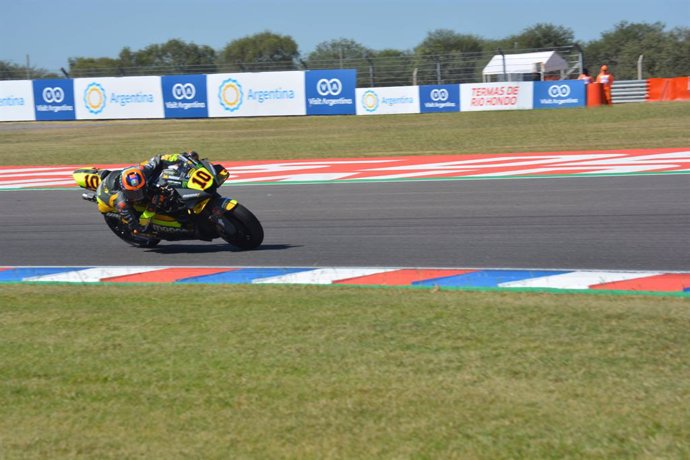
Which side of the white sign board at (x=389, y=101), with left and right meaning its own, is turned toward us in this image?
front

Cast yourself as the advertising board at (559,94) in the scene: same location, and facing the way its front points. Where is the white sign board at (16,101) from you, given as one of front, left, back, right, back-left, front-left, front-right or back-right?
right

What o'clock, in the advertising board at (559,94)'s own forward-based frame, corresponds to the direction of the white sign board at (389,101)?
The white sign board is roughly at 3 o'clock from the advertising board.

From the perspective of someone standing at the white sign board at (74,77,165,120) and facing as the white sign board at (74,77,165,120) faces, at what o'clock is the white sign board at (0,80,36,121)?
the white sign board at (0,80,36,121) is roughly at 4 o'clock from the white sign board at (74,77,165,120).

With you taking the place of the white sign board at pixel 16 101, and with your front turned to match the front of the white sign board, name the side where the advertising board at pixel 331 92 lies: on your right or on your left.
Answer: on your left

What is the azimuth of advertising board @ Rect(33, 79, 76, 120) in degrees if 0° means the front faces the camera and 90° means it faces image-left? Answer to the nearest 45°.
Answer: approximately 0°

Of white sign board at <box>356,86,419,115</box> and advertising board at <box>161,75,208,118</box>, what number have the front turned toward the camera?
2

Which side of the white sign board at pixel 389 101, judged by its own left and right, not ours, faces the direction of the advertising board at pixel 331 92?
right

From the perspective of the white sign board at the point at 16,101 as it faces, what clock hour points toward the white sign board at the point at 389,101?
the white sign board at the point at 389,101 is roughly at 10 o'clock from the white sign board at the point at 16,101.

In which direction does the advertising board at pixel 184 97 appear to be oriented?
toward the camera

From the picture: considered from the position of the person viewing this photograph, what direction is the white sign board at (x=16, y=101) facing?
facing the viewer
